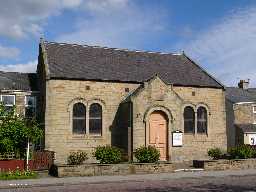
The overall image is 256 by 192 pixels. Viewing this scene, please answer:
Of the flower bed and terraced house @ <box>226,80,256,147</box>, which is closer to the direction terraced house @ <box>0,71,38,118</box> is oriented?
the flower bed

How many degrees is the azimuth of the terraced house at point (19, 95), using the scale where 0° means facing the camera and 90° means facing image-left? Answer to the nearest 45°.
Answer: approximately 0°

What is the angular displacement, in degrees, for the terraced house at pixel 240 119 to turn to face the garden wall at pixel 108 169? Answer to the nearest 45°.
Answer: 0° — it already faces it

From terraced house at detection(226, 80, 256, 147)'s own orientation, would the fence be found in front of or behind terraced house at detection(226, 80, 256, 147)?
in front

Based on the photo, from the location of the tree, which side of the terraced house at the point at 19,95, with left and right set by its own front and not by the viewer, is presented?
front

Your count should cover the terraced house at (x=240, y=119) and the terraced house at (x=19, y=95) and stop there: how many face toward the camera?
2

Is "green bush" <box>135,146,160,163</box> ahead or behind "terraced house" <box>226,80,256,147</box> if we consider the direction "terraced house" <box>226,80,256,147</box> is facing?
ahead

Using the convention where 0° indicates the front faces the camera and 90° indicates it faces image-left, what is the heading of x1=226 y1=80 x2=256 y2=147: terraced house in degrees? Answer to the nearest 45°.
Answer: approximately 0°

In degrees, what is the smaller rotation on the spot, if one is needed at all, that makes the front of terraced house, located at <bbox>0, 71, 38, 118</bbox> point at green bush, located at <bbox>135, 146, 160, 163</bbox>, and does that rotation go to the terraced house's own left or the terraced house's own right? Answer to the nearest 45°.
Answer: approximately 45° to the terraced house's own left

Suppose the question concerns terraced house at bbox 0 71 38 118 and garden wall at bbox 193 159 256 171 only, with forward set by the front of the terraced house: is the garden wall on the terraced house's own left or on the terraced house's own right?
on the terraced house's own left

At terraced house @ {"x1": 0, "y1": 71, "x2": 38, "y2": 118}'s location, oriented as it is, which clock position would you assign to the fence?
The fence is roughly at 12 o'clock from the terraced house.
